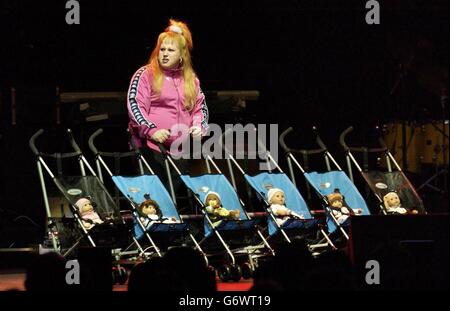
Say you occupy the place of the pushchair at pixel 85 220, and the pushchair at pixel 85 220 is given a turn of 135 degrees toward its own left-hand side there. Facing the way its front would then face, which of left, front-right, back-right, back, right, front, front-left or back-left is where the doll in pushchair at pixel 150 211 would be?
right

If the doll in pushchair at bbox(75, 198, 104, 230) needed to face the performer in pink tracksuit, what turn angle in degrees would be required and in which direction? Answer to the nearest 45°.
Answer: approximately 90° to its left

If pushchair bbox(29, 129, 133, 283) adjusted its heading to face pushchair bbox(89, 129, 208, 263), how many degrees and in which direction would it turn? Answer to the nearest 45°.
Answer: approximately 45° to its left

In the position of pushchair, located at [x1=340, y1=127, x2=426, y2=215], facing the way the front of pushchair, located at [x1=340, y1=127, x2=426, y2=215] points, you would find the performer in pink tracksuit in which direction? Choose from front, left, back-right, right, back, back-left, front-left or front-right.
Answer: back-right

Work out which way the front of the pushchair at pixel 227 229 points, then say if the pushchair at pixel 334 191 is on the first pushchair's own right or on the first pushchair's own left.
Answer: on the first pushchair's own left

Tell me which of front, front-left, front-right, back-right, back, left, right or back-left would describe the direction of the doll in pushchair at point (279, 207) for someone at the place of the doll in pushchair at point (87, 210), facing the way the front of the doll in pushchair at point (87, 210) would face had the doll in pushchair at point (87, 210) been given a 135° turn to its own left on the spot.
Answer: right

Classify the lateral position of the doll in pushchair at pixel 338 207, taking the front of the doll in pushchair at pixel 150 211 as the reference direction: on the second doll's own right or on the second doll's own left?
on the second doll's own left

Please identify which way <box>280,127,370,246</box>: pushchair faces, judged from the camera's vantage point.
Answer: facing the viewer and to the right of the viewer

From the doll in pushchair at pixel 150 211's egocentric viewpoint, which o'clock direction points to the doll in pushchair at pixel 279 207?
the doll in pushchair at pixel 279 207 is roughly at 10 o'clock from the doll in pushchair at pixel 150 211.

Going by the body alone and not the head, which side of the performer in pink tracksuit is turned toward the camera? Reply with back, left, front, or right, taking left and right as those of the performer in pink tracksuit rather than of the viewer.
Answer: front

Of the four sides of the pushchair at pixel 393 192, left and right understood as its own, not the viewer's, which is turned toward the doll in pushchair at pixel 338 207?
right
